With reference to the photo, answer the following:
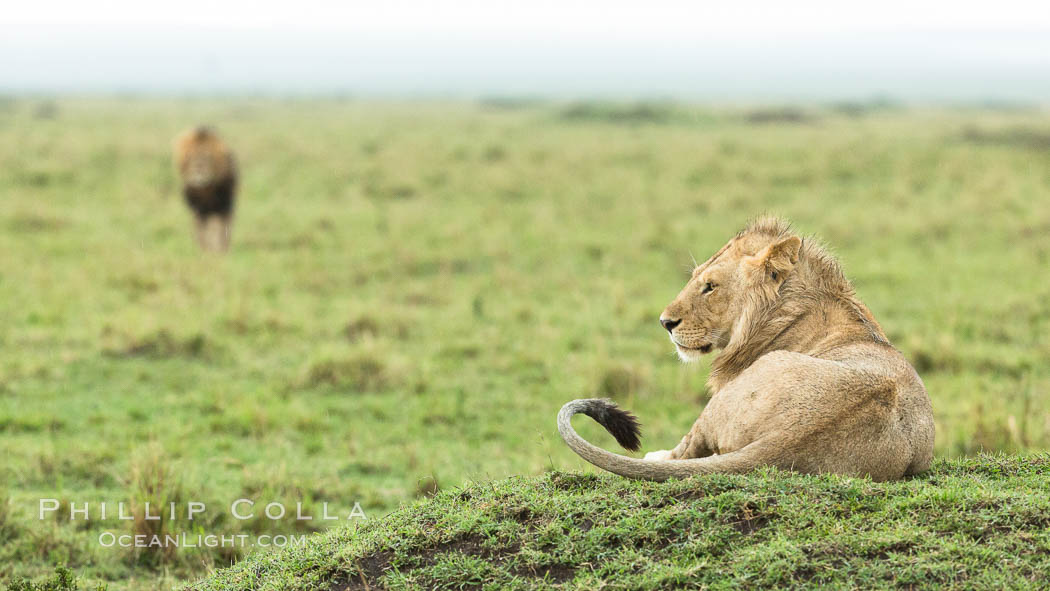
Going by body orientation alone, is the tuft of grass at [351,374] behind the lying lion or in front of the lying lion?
in front

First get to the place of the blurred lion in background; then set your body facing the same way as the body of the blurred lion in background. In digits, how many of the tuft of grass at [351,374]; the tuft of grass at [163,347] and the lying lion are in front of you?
3

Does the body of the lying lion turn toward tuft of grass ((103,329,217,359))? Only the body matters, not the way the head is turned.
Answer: yes

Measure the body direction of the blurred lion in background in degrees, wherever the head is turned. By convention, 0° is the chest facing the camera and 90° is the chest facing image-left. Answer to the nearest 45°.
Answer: approximately 0°

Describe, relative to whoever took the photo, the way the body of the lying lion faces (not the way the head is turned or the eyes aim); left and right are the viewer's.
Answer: facing away from the viewer and to the left of the viewer

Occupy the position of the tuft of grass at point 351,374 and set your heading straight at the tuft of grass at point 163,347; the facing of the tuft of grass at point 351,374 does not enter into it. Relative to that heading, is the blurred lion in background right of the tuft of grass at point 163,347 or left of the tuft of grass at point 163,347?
right

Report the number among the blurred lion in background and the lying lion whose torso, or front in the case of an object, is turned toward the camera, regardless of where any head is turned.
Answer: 1

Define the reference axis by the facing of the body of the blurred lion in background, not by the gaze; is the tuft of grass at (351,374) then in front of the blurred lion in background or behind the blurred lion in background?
in front

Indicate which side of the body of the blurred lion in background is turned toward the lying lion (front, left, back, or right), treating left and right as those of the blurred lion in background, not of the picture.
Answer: front

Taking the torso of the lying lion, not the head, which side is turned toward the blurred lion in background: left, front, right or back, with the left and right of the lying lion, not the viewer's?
front

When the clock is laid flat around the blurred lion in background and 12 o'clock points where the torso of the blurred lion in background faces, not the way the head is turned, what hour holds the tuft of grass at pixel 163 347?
The tuft of grass is roughly at 12 o'clock from the blurred lion in background.

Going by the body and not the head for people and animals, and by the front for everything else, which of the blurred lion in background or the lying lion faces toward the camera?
the blurred lion in background

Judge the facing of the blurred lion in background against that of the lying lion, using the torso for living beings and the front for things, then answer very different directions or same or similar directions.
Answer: very different directions
